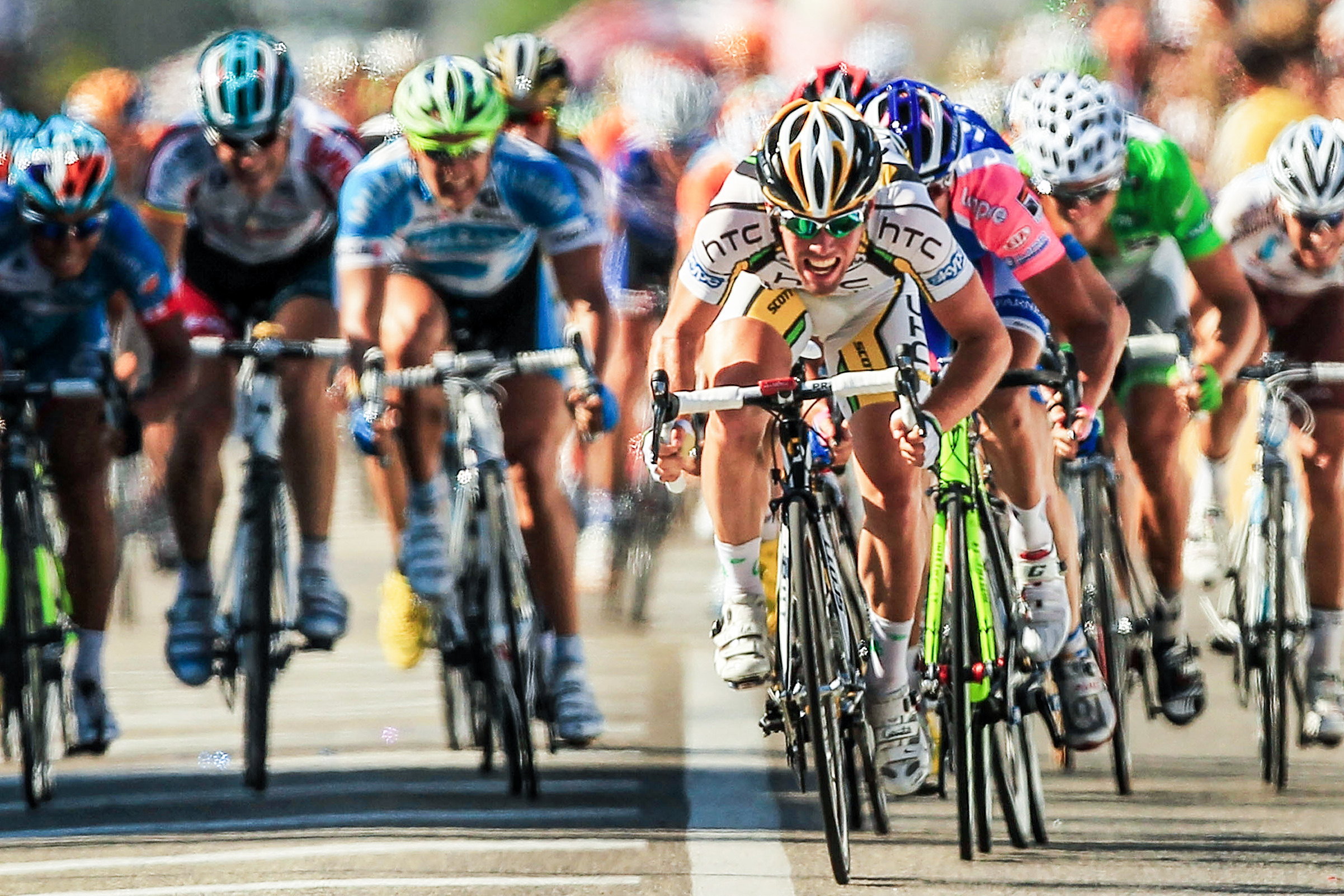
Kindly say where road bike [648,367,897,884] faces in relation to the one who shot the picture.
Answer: facing the viewer

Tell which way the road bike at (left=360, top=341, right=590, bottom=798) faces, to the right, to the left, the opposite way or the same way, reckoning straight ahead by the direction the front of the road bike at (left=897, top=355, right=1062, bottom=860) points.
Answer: the same way

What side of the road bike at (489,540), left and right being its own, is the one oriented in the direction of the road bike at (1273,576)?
left

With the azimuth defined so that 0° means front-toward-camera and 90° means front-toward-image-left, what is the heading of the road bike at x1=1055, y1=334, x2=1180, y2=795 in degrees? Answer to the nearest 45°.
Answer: approximately 0°

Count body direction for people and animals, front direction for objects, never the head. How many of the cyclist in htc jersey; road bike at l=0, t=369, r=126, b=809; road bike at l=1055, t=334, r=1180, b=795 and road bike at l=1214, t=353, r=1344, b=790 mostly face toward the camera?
4

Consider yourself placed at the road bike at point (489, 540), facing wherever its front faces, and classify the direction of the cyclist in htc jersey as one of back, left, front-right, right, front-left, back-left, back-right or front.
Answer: front-left

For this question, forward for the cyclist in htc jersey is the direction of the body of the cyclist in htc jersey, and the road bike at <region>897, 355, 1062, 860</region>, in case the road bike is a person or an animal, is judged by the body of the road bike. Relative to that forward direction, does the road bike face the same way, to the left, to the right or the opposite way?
the same way

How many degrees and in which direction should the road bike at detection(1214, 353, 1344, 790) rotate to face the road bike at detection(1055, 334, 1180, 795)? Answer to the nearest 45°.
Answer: approximately 90° to its right

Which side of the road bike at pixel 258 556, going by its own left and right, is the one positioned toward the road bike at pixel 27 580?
right

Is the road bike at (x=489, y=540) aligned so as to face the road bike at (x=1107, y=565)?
no

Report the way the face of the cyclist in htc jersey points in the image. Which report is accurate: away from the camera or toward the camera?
toward the camera

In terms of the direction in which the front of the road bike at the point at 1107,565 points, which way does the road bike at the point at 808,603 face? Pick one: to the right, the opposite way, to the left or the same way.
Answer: the same way

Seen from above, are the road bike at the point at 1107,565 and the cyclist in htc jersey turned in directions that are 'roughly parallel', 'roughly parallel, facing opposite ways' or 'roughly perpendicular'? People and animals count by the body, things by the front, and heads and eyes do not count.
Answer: roughly parallel

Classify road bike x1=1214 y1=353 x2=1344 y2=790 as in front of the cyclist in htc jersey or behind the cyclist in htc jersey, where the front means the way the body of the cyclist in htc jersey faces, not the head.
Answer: behind

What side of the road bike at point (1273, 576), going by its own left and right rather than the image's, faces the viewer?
front

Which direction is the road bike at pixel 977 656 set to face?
toward the camera

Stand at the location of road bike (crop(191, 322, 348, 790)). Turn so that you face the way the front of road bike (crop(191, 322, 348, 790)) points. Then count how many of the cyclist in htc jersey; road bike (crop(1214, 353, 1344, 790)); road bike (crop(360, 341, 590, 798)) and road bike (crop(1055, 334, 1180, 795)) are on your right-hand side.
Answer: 0

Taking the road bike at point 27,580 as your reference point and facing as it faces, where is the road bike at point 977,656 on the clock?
the road bike at point 977,656 is roughly at 10 o'clock from the road bike at point 27,580.

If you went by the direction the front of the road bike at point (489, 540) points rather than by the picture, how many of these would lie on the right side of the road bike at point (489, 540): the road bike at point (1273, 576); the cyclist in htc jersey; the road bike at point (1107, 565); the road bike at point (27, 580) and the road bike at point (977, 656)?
1

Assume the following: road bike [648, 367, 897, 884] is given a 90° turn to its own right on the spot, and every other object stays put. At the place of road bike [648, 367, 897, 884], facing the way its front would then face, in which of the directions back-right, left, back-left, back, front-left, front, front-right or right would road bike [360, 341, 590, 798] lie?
front-right
